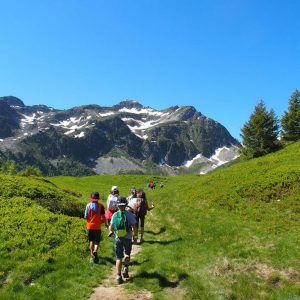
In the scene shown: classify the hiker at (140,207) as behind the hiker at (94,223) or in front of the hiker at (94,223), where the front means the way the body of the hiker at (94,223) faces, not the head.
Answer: in front

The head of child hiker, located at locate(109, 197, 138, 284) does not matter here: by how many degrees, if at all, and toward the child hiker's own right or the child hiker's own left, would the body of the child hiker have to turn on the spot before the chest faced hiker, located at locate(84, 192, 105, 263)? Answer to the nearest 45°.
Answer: approximately 45° to the child hiker's own left

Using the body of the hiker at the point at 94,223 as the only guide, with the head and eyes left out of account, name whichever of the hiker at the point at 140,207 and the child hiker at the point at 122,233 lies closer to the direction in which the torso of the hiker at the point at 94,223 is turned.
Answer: the hiker

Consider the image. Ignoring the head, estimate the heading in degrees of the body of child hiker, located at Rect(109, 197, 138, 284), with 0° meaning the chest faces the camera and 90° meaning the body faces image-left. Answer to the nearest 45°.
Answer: approximately 180°

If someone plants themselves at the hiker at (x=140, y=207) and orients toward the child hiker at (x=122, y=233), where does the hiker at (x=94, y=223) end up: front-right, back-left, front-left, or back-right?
front-right

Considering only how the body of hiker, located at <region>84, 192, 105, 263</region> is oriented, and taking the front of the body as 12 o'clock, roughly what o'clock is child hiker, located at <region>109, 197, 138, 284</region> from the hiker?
The child hiker is roughly at 5 o'clock from the hiker.

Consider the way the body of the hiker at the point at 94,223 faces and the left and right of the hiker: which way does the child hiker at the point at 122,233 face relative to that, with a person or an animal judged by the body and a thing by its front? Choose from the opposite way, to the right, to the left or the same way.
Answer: the same way

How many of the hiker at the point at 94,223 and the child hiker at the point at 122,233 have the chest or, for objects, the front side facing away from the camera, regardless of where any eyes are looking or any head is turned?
2

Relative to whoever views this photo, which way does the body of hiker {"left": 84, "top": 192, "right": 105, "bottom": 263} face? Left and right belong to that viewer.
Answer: facing away from the viewer

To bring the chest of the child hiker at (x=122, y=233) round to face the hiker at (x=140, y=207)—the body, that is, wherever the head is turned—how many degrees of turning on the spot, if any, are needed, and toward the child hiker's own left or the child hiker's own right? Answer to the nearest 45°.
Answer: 0° — they already face them
